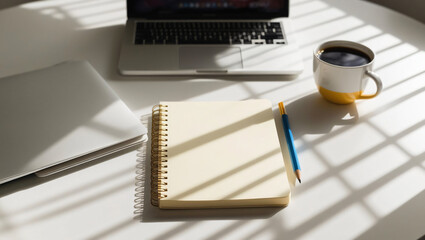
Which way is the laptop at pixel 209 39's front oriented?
toward the camera

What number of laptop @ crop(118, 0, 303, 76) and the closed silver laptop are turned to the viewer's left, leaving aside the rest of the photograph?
0

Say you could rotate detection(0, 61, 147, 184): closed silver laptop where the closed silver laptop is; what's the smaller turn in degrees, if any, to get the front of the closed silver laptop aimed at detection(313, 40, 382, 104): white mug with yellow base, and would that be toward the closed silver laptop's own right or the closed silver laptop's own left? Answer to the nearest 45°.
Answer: approximately 45° to the closed silver laptop's own left

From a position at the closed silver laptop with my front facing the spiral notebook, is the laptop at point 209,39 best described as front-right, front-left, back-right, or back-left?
front-left

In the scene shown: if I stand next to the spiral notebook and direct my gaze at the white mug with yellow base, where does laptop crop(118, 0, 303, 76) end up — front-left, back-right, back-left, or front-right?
front-left

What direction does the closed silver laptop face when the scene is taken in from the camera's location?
facing the viewer and to the right of the viewer
